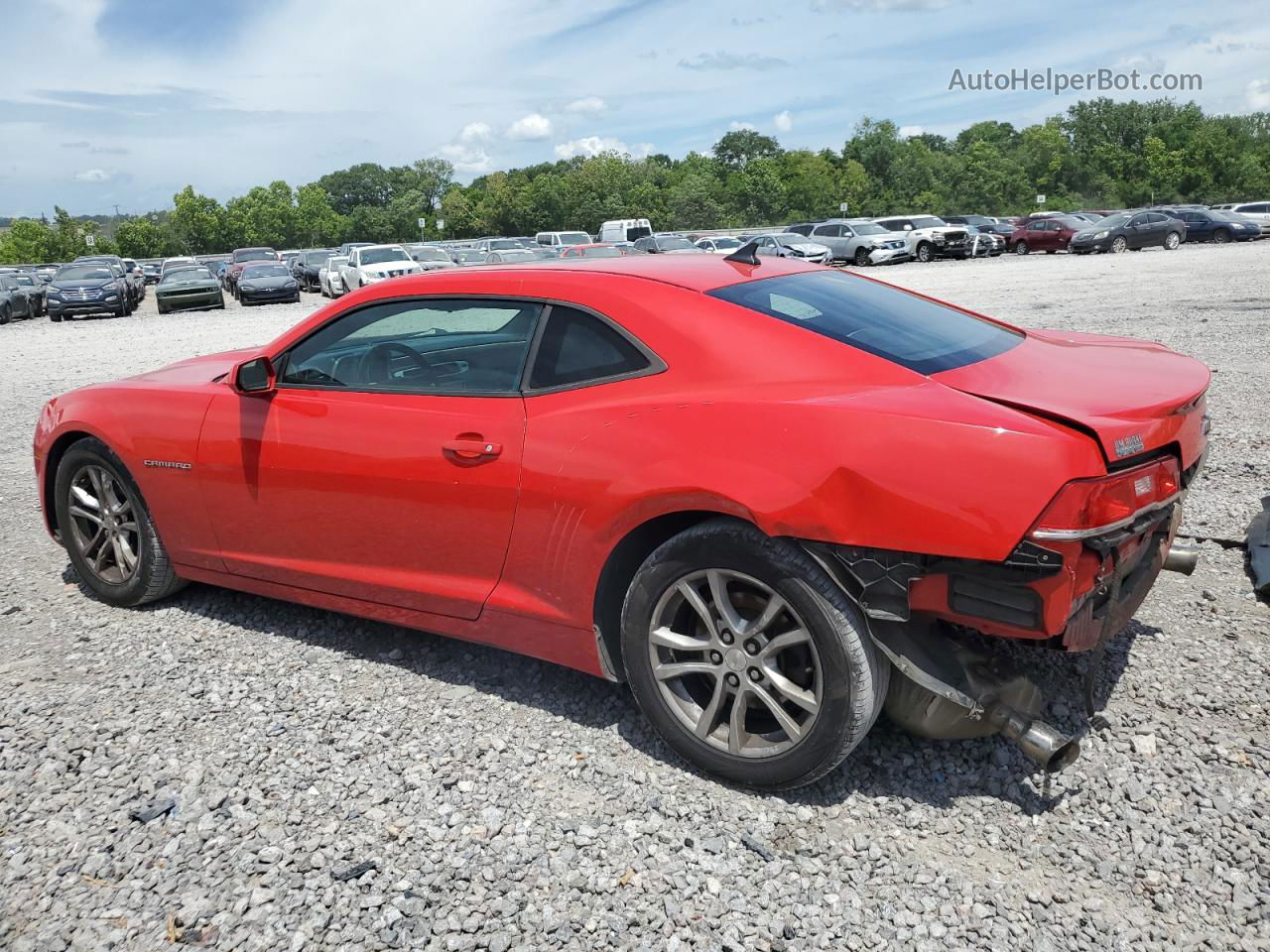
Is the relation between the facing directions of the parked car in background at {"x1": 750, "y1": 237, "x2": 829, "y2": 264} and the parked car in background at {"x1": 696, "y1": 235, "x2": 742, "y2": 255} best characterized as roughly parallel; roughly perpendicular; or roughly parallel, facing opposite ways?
roughly parallel

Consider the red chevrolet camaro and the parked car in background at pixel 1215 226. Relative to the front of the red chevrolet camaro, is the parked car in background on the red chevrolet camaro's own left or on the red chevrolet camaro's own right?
on the red chevrolet camaro's own right

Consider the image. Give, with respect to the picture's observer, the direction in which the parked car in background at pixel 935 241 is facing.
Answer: facing the viewer and to the right of the viewer

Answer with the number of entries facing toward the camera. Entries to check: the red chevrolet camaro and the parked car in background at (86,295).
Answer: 1

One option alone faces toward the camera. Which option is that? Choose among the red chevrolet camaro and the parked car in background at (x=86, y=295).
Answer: the parked car in background

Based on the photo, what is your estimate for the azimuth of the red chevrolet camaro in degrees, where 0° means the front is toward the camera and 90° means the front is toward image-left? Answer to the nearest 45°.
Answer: approximately 135°

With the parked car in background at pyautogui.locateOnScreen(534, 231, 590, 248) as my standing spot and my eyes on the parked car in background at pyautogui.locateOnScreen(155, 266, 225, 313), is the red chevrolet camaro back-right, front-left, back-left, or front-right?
front-left

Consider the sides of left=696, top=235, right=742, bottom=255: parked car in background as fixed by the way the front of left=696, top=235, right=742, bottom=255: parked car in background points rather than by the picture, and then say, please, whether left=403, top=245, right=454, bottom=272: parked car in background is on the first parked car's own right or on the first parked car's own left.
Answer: on the first parked car's own right

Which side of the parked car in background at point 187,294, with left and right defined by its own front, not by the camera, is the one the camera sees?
front

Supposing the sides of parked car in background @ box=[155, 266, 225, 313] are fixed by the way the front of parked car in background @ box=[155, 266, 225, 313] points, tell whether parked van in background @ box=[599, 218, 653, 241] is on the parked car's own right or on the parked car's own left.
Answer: on the parked car's own left

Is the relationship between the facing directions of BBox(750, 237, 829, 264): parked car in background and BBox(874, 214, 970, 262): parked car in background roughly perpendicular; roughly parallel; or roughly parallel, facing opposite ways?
roughly parallel

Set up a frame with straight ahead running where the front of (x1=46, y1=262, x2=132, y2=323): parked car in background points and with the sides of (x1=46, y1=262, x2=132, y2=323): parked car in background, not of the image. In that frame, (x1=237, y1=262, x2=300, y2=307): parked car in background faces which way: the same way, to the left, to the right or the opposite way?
the same way

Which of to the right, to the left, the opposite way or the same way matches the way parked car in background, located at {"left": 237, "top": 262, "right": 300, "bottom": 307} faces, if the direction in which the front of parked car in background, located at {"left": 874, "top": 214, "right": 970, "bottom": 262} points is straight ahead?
the same way

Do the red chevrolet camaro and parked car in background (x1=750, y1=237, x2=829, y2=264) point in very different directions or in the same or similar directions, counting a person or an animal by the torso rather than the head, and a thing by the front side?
very different directions

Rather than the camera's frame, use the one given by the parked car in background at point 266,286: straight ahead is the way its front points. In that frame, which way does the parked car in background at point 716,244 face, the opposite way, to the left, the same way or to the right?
the same way

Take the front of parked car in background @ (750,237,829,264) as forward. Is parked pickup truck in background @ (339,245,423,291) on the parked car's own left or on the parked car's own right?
on the parked car's own right

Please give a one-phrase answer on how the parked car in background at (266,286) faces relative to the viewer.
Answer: facing the viewer

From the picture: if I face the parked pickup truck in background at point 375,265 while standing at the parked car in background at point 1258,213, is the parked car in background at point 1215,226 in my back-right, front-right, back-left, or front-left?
front-left
